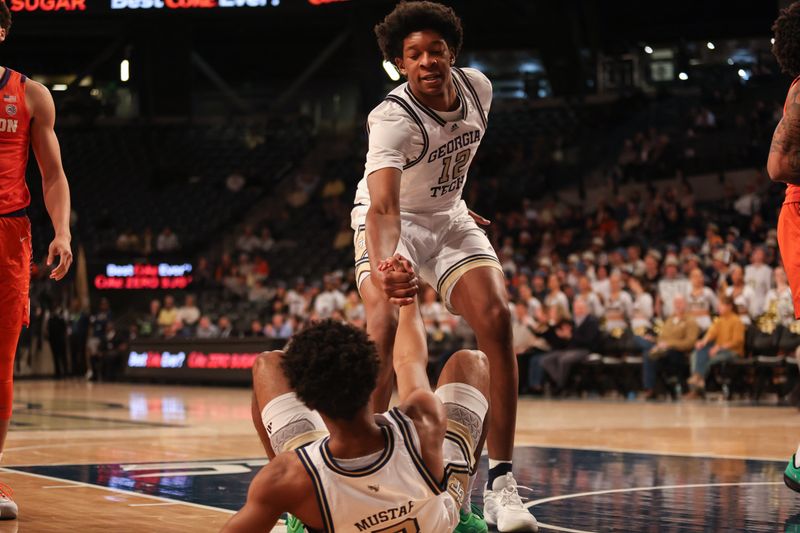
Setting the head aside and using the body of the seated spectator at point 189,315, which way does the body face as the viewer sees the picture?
toward the camera

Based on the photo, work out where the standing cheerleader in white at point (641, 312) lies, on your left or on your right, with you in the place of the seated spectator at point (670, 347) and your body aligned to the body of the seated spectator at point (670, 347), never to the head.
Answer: on your right

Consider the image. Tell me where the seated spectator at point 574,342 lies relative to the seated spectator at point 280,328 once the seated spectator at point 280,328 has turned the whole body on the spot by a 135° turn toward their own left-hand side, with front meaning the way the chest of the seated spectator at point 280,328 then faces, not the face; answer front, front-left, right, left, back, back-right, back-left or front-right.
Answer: right

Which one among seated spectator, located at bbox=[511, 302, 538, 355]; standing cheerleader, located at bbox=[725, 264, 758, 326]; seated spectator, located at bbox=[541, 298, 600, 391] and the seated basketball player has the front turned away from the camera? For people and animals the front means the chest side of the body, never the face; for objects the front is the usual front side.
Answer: the seated basketball player

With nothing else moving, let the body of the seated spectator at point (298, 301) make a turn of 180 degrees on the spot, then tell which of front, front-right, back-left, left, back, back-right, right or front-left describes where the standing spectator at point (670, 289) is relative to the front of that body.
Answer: back-right

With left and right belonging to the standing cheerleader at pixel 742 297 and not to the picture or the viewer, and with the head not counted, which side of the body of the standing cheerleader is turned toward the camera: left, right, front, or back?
front

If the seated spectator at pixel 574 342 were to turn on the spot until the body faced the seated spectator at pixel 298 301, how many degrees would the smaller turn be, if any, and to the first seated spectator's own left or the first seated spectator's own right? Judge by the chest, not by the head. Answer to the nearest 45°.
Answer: approximately 90° to the first seated spectator's own right

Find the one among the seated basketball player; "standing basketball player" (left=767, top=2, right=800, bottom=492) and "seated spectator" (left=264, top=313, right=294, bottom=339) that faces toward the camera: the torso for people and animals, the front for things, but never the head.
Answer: the seated spectator

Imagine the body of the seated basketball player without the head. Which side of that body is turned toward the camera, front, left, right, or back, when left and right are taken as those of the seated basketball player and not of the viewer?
back

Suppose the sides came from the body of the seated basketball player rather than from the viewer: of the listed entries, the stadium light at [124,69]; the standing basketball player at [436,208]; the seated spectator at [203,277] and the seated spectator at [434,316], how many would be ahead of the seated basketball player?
4

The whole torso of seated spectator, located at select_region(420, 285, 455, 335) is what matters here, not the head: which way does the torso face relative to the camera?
toward the camera

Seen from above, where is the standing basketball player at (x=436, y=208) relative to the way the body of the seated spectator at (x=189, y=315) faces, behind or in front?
in front
